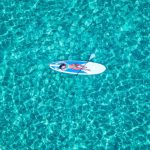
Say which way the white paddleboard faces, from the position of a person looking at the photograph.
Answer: facing to the right of the viewer
